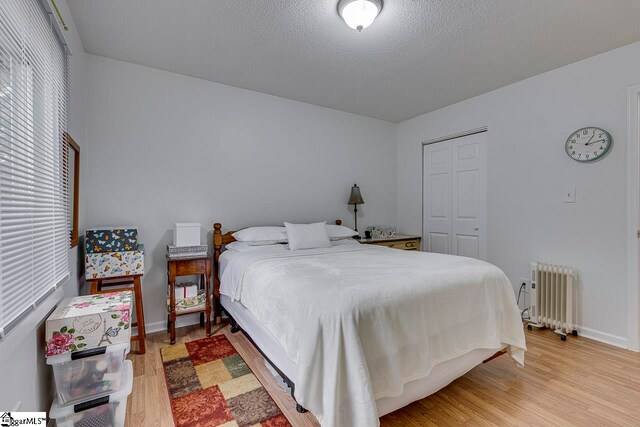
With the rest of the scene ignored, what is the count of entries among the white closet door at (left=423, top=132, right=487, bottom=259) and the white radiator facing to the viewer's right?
0

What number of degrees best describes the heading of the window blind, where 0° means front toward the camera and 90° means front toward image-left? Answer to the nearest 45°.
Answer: approximately 270°

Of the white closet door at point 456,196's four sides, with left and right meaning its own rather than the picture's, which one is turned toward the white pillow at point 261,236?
front

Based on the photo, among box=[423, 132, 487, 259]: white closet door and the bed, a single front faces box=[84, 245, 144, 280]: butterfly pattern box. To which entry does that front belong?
the white closet door

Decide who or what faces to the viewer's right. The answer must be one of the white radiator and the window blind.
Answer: the window blind

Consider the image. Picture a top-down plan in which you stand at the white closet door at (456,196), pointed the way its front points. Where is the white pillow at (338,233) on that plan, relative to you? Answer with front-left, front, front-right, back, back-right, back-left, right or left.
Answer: front

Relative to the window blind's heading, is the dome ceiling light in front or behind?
in front

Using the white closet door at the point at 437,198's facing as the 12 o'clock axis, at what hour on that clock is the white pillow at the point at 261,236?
The white pillow is roughly at 12 o'clock from the white closet door.

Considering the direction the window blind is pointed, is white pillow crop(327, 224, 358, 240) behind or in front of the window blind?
in front

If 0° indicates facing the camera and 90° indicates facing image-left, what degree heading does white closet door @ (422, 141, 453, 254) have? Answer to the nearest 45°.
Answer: approximately 45°

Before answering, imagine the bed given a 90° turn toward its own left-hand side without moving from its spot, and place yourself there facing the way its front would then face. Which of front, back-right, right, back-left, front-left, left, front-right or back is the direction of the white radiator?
front

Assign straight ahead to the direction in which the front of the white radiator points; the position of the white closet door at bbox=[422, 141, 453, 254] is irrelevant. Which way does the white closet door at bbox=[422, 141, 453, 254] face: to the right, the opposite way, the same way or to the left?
the same way

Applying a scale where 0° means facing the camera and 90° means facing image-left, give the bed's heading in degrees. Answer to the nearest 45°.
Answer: approximately 315°

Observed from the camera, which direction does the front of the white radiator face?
facing the viewer and to the left of the viewer

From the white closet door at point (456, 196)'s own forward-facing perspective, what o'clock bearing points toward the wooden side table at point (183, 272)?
The wooden side table is roughly at 12 o'clock from the white closet door.

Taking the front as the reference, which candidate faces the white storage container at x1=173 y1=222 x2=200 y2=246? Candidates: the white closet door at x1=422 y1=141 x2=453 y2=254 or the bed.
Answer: the white closet door

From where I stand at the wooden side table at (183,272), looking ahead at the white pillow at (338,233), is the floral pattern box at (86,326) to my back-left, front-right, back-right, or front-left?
back-right

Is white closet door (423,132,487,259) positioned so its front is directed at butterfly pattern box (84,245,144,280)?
yes

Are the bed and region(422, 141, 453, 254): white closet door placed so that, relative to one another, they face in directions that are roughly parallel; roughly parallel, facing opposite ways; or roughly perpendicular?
roughly perpendicular
